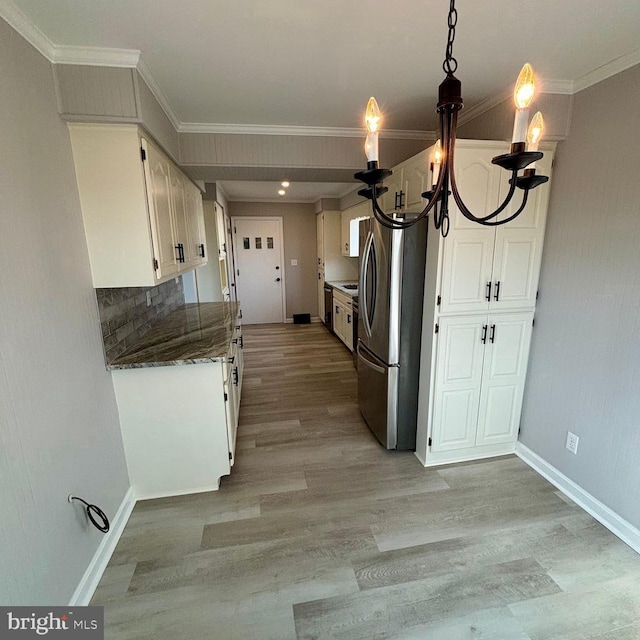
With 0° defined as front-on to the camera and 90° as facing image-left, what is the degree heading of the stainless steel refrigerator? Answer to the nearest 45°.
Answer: approximately 45°

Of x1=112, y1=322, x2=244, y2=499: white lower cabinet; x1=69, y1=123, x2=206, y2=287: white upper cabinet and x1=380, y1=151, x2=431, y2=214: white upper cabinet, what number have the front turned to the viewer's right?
2

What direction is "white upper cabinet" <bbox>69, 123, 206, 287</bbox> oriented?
to the viewer's right

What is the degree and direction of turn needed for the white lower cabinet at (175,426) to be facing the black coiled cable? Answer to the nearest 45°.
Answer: approximately 135° to its right

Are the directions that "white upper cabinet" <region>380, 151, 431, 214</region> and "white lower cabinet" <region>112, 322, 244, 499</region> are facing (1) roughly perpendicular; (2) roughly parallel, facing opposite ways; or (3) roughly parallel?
roughly parallel, facing opposite ways

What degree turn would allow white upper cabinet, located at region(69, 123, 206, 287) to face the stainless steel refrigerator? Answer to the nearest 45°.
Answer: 0° — it already faces it

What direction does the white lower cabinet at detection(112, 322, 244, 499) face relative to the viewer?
to the viewer's right

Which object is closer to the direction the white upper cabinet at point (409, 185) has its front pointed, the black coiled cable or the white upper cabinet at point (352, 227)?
the black coiled cable

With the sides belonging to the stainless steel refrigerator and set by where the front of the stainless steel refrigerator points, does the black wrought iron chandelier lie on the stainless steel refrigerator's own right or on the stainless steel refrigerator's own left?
on the stainless steel refrigerator's own left

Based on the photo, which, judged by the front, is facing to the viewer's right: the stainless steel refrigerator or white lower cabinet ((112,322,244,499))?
the white lower cabinet

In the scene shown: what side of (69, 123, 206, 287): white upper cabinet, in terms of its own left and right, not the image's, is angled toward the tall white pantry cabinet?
front

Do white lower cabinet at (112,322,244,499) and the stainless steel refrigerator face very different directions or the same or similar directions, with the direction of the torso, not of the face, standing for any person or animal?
very different directions

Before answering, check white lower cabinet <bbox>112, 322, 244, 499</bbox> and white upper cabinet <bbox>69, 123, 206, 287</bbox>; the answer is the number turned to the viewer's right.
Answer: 2

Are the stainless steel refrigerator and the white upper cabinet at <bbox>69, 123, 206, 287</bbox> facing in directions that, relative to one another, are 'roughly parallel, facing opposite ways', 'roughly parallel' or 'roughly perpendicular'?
roughly parallel, facing opposite ways

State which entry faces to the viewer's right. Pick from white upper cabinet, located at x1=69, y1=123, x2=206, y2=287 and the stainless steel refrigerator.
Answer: the white upper cabinet

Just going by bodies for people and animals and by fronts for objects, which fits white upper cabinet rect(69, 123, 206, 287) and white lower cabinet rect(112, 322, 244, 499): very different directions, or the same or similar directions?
same or similar directions

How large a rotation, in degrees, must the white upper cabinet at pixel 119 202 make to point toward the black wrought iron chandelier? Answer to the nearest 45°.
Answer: approximately 45° to its right
